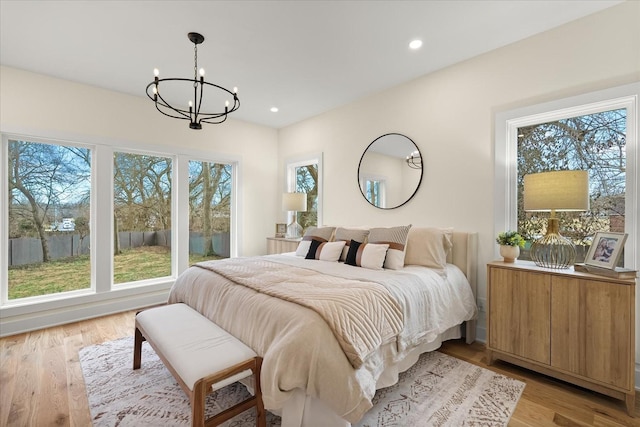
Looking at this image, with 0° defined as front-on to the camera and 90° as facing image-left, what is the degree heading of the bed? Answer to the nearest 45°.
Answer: approximately 45°

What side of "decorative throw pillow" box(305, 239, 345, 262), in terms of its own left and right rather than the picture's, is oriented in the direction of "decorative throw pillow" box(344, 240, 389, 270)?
left

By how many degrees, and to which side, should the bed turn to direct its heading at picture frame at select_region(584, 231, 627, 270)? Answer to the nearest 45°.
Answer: approximately 135° to its left

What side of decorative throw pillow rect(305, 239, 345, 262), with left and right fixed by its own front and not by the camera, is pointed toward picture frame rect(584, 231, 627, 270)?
left

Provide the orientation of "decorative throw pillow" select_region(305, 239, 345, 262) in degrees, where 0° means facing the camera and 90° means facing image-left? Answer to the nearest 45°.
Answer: approximately 45°

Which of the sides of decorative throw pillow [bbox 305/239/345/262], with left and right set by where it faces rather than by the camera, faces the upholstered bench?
front

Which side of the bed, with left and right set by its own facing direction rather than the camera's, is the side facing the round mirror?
back

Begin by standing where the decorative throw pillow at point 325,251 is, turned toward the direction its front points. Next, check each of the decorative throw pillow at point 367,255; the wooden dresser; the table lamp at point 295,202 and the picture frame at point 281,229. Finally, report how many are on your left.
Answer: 2
